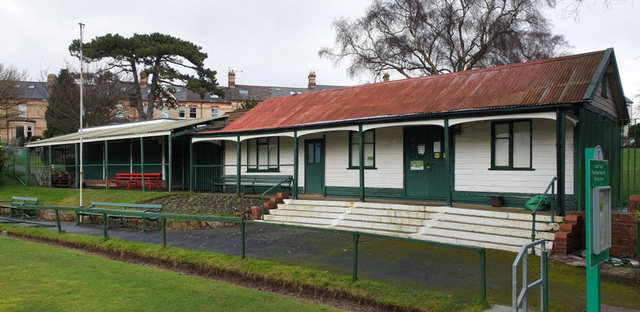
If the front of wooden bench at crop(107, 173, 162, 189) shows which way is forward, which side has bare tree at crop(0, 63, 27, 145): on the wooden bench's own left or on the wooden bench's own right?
on the wooden bench's own right

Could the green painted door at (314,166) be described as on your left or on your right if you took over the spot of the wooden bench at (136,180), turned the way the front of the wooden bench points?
on your left

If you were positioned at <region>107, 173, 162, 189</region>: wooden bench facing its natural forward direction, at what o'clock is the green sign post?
The green sign post is roughly at 10 o'clock from the wooden bench.

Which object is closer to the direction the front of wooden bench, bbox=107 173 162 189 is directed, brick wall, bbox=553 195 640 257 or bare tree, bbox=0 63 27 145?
the brick wall
